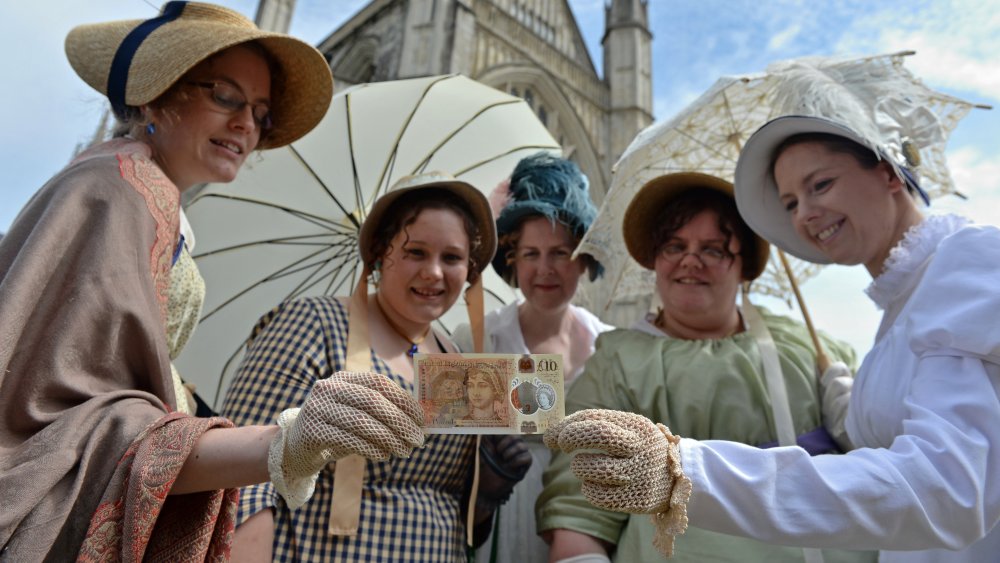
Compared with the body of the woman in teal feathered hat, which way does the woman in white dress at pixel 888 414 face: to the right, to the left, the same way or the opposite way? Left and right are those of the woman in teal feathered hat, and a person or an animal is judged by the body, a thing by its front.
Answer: to the right

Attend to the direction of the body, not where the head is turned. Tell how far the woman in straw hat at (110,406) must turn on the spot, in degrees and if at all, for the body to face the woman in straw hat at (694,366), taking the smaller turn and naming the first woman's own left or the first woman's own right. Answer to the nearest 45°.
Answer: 0° — they already face them

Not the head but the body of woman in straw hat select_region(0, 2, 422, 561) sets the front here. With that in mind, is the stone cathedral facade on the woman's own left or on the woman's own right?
on the woman's own left

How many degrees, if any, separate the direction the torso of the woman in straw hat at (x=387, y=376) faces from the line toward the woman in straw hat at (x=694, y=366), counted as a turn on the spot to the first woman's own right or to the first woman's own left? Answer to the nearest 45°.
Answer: approximately 45° to the first woman's own left

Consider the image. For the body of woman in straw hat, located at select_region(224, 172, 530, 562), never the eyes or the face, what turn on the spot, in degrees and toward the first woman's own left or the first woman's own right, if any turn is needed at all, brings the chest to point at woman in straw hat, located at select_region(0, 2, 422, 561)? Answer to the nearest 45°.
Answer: approximately 90° to the first woman's own right

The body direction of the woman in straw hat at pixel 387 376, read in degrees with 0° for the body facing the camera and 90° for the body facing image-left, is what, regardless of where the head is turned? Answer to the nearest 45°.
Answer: approximately 315°

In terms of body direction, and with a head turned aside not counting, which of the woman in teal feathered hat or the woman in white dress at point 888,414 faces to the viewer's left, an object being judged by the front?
the woman in white dress

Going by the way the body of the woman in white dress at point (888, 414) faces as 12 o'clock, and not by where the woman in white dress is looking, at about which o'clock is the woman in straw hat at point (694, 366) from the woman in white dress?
The woman in straw hat is roughly at 2 o'clock from the woman in white dress.
